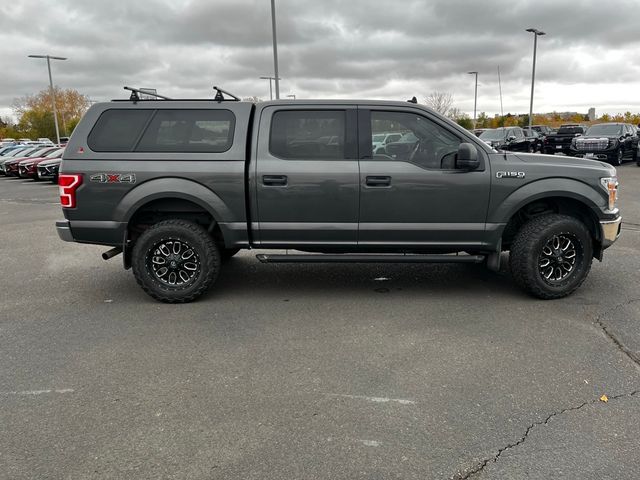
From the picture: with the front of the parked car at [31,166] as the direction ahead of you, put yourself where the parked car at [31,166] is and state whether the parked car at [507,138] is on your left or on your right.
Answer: on your left

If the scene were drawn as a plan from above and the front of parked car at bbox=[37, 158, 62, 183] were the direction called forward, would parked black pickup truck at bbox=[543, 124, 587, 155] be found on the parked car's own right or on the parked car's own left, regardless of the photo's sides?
on the parked car's own left

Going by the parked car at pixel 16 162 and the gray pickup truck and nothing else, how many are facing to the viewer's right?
1

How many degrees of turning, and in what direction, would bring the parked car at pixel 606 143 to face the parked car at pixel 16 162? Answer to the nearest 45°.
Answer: approximately 45° to its right

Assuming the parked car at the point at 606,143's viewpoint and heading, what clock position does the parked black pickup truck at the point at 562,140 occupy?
the parked black pickup truck at the point at 562,140 is roughly at 4 o'clock from the parked car at the point at 606,143.

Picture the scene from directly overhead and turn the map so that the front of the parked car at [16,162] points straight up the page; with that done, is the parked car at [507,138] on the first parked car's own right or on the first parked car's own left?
on the first parked car's own left

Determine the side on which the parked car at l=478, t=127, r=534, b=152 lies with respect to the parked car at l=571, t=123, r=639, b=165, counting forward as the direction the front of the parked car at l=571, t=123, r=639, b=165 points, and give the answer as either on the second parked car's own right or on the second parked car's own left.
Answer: on the second parked car's own right

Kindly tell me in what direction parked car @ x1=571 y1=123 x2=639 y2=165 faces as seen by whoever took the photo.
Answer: facing the viewer and to the left of the viewer
